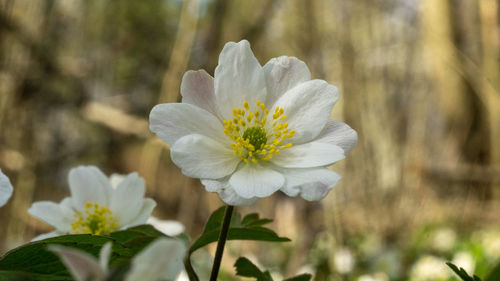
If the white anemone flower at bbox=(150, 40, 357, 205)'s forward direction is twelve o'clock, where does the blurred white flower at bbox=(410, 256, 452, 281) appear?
The blurred white flower is roughly at 7 o'clock from the white anemone flower.

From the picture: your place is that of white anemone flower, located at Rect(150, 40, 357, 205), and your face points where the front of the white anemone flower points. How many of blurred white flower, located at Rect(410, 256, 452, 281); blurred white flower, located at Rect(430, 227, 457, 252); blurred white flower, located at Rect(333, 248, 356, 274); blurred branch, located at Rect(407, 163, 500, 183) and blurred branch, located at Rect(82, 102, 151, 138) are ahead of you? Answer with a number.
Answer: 0

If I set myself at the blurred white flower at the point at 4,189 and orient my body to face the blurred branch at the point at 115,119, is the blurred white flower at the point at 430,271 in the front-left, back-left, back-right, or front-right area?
front-right

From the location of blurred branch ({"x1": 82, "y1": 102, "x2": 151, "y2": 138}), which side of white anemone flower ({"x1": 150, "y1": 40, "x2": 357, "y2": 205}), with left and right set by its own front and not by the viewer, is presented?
back

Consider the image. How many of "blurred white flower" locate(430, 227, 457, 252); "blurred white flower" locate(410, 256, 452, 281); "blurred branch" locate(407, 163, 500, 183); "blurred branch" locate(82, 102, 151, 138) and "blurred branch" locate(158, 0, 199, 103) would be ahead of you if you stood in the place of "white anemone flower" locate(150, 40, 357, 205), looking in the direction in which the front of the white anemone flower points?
0

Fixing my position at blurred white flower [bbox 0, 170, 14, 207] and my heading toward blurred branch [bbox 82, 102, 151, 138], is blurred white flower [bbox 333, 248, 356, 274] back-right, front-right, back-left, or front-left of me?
front-right

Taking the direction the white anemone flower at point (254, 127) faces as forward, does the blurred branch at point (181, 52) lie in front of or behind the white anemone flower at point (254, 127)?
behind

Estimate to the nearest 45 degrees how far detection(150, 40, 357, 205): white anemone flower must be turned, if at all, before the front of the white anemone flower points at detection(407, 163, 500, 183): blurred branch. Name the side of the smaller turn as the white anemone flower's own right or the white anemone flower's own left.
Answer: approximately 135° to the white anemone flower's own left

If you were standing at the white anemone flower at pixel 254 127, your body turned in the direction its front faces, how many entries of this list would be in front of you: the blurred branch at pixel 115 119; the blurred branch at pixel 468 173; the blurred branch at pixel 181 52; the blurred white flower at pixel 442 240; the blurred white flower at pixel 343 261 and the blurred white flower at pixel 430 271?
0

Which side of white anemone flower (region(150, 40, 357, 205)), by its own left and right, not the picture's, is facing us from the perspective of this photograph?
front

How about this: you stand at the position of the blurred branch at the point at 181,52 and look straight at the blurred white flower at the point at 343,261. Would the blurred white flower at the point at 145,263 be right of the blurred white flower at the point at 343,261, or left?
right

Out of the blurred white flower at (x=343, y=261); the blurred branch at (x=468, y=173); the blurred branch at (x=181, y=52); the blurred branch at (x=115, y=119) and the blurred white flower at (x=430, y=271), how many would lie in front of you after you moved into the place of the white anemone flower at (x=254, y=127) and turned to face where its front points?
0

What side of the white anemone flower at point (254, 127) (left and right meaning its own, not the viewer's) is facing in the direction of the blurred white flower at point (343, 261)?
back

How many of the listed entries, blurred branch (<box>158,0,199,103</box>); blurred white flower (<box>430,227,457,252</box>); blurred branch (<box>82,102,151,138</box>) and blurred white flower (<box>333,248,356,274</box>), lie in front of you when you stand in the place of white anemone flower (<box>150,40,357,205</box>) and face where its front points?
0
